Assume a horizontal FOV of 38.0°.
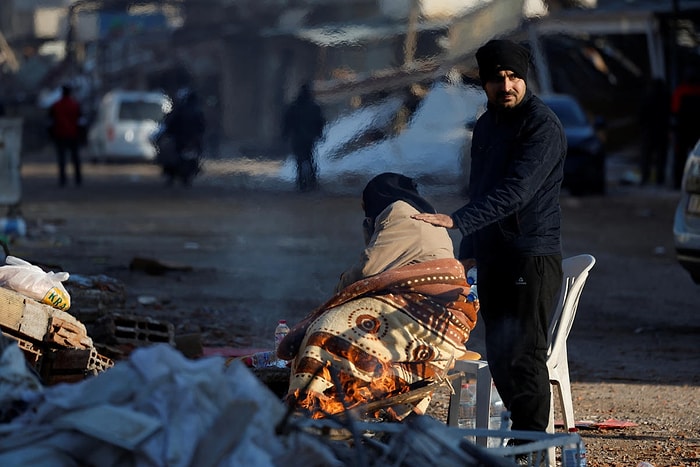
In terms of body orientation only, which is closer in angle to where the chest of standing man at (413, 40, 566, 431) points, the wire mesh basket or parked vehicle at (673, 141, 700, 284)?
the wire mesh basket

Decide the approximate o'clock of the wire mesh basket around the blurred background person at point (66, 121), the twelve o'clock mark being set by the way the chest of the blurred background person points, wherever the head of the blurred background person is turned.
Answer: The wire mesh basket is roughly at 6 o'clock from the blurred background person.

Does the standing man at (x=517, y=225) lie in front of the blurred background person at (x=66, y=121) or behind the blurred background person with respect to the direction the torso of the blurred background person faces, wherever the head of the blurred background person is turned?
behind

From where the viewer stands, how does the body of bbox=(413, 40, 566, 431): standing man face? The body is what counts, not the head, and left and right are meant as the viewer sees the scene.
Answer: facing the viewer and to the left of the viewer

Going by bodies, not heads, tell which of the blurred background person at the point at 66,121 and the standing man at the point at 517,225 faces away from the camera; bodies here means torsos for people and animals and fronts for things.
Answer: the blurred background person

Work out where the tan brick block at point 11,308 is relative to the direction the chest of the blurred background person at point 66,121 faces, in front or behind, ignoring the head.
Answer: behind

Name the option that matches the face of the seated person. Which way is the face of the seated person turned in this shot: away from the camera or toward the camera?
away from the camera

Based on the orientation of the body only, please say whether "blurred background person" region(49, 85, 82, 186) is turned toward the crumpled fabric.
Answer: no

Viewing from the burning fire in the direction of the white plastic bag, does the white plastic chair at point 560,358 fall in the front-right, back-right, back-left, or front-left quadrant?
back-right

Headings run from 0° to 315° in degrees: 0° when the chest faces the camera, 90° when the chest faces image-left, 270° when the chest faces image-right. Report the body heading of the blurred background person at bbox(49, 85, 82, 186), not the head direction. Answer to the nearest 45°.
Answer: approximately 180°
